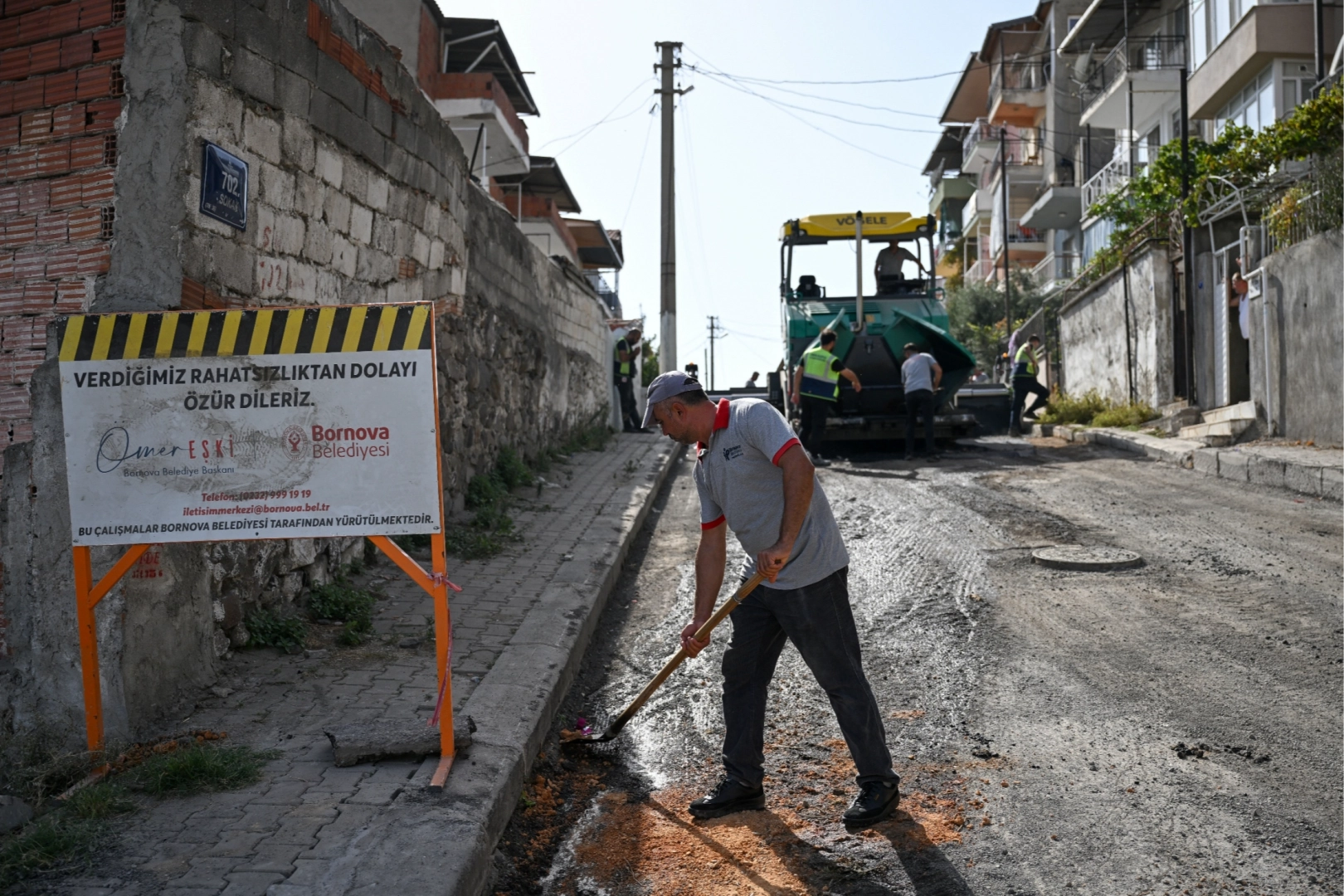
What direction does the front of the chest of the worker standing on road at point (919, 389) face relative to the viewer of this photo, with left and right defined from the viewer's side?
facing away from the viewer

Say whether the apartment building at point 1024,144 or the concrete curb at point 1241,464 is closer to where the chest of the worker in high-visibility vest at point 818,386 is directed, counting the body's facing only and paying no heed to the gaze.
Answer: the apartment building

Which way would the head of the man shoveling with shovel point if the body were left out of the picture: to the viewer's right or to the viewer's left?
to the viewer's left

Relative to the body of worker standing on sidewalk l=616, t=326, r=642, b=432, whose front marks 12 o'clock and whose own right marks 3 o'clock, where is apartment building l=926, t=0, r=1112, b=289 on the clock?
The apartment building is roughly at 10 o'clock from the worker standing on sidewalk.

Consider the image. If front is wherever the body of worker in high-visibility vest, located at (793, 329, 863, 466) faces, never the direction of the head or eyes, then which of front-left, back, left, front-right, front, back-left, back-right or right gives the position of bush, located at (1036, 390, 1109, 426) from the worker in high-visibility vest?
front

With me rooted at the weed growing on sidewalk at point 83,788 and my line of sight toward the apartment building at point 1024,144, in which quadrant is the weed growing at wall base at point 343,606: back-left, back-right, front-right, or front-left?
front-left

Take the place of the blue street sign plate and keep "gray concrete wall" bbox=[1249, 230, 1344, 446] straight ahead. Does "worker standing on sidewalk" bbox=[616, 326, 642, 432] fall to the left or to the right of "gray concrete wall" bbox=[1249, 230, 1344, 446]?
left

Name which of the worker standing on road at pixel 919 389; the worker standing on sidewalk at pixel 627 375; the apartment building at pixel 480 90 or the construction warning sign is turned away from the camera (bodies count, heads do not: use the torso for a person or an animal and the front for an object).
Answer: the worker standing on road at pixel 919 389

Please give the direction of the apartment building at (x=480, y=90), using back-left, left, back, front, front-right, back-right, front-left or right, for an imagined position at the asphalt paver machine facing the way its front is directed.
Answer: back-right

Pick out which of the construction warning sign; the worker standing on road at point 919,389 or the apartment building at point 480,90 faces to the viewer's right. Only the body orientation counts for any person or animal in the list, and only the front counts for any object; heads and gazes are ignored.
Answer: the apartment building

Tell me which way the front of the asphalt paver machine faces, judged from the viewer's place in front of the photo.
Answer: facing the viewer

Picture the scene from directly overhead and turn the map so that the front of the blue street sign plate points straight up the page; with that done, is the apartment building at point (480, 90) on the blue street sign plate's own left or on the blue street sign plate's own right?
on the blue street sign plate's own left

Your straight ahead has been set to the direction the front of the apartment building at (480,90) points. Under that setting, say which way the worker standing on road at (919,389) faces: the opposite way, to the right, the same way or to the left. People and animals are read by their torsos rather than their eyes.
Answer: to the left

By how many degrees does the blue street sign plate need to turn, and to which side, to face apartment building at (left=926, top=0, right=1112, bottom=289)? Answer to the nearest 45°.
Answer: approximately 90° to its left

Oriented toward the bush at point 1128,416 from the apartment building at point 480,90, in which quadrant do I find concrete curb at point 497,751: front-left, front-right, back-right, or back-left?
front-right

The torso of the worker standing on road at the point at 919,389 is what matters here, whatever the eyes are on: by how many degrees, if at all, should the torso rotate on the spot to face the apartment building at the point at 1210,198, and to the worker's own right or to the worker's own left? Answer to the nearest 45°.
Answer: approximately 45° to the worker's own right
